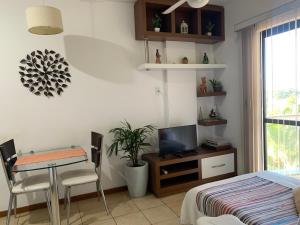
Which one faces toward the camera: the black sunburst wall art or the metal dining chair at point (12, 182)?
the black sunburst wall art

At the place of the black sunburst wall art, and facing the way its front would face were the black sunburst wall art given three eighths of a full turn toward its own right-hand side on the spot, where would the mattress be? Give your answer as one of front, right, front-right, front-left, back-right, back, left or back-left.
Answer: back

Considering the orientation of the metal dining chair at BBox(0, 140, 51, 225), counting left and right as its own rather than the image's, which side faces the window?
front

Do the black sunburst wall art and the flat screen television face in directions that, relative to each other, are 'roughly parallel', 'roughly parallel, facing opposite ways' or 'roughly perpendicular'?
roughly parallel

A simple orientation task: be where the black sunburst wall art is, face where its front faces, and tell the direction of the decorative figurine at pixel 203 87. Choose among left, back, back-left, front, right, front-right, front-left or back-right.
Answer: left

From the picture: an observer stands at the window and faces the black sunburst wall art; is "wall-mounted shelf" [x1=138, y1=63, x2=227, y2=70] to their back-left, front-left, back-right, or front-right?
front-right

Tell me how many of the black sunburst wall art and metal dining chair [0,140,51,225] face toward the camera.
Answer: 1

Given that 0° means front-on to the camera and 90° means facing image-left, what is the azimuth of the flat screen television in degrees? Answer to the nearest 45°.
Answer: approximately 315°

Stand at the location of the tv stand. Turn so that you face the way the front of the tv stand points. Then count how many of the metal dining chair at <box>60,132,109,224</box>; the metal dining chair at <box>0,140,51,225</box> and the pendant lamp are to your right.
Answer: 3

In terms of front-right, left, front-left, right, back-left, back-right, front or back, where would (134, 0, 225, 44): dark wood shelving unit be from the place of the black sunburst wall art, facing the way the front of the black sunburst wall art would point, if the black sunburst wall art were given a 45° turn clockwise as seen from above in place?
back-left

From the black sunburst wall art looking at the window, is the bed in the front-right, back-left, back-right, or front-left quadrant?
front-right

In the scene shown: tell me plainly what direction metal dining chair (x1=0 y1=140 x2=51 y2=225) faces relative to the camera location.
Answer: facing to the right of the viewer

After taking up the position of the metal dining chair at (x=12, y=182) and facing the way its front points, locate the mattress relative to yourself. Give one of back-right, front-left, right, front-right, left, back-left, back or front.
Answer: front-right

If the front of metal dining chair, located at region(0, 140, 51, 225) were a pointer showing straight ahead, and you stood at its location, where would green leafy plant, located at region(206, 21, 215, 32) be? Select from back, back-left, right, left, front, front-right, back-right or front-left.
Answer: front

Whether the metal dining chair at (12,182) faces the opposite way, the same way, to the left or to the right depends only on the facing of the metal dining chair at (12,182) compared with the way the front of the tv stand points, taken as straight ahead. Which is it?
to the left

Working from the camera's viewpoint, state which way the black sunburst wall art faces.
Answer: facing the viewer

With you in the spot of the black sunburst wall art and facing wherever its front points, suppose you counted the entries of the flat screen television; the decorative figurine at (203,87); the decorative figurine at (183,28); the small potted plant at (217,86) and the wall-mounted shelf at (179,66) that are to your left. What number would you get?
5

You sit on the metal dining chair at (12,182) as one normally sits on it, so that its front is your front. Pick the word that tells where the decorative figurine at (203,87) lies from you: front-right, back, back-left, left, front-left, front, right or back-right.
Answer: front
